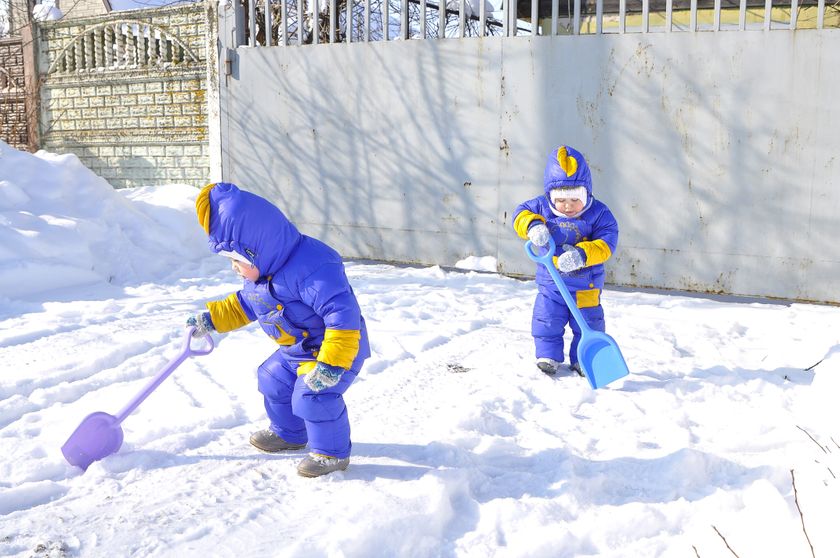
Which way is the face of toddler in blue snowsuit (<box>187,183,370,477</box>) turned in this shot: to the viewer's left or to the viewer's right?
to the viewer's left

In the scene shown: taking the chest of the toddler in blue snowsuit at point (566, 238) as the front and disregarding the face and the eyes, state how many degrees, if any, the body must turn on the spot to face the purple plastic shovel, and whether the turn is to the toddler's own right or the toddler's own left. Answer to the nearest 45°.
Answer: approximately 45° to the toddler's own right

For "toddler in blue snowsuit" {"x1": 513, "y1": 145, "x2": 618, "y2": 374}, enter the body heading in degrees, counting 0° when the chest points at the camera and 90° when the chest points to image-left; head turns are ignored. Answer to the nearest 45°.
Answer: approximately 0°
